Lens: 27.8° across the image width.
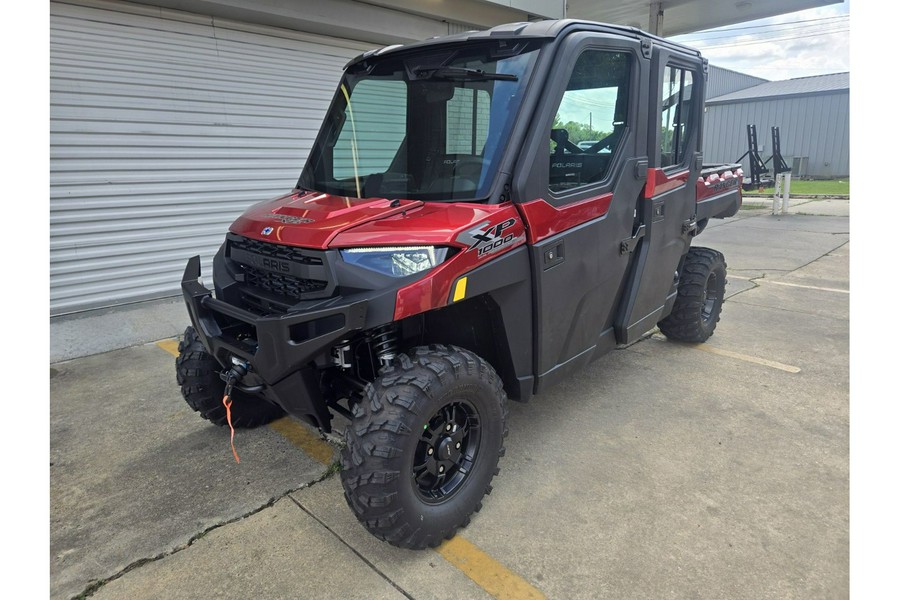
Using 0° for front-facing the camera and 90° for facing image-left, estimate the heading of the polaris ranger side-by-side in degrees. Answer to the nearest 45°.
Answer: approximately 45°

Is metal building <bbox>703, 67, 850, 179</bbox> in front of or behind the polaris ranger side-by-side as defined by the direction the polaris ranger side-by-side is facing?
behind

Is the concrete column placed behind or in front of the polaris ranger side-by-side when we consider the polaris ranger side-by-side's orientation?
behind
